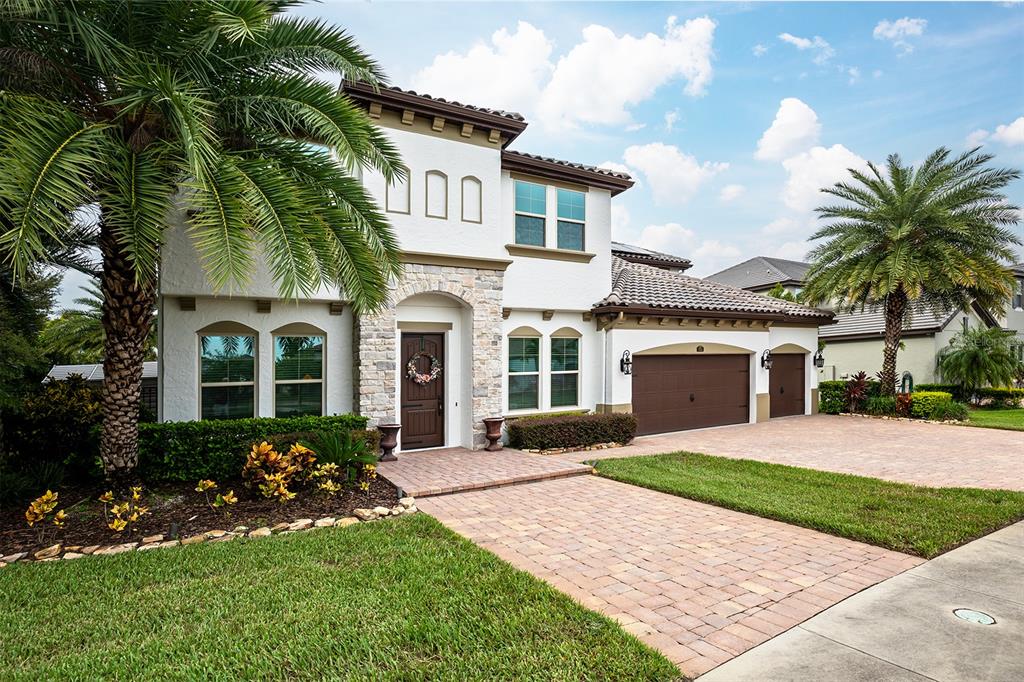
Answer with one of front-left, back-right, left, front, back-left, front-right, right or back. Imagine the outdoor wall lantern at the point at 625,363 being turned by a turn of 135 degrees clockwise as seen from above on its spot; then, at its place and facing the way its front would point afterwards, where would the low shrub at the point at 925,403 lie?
back-right

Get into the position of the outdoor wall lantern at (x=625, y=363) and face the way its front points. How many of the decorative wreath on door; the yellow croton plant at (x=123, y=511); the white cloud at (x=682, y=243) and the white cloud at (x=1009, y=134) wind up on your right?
2

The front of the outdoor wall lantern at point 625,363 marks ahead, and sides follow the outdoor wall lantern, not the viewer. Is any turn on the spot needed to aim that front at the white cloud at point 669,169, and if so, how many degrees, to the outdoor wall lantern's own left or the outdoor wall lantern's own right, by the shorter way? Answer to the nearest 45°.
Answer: approximately 135° to the outdoor wall lantern's own left

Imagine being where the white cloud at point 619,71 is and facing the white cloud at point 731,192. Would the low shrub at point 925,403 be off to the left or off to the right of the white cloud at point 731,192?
right

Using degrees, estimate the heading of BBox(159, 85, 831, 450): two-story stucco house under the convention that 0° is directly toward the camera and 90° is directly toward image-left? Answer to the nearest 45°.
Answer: approximately 315°

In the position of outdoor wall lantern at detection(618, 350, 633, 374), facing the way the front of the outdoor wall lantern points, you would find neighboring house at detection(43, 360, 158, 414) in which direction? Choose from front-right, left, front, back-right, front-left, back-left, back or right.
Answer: back-right

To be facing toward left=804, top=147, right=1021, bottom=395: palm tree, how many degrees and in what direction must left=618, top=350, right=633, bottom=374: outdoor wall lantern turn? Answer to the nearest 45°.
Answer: approximately 90° to its left
